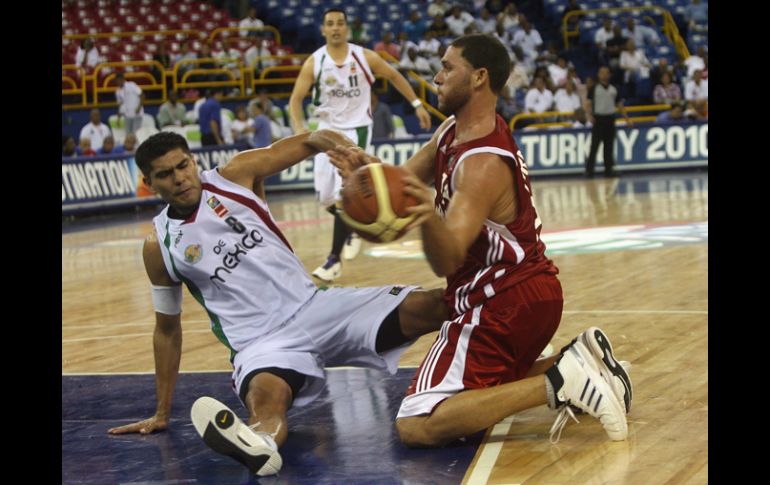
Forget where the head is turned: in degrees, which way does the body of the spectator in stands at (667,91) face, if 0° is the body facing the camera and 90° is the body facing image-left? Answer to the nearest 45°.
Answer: approximately 0°

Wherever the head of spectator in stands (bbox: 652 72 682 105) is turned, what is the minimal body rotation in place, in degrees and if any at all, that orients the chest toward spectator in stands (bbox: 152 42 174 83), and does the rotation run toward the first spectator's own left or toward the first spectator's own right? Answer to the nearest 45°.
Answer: approximately 90° to the first spectator's own right

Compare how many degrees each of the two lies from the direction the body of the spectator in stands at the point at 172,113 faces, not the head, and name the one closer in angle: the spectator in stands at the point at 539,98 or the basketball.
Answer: the basketball

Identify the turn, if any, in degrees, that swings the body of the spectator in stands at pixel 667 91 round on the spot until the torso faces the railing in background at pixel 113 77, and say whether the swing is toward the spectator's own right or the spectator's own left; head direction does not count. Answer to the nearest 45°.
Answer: approximately 90° to the spectator's own right

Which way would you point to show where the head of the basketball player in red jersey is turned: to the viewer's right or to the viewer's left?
to the viewer's left

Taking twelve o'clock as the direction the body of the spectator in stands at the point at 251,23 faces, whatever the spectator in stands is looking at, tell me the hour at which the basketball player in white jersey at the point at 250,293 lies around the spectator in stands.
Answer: The basketball player in white jersey is roughly at 12 o'clock from the spectator in stands.
